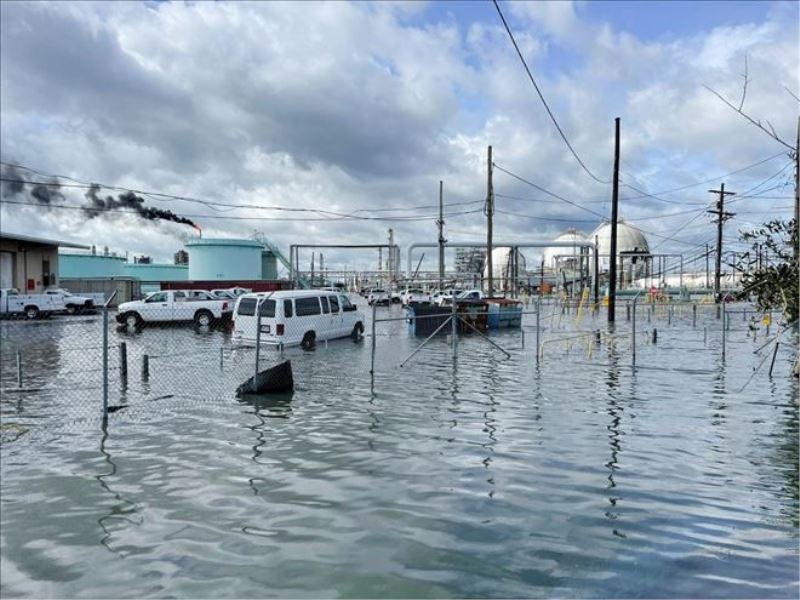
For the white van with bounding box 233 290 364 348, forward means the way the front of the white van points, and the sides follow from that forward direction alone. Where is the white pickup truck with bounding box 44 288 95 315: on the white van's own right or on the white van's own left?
on the white van's own left

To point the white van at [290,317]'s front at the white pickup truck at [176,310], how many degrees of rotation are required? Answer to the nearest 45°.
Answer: approximately 90° to its left

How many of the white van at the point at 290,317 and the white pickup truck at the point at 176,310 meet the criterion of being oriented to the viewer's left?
1

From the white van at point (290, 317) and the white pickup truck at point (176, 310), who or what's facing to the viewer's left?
the white pickup truck

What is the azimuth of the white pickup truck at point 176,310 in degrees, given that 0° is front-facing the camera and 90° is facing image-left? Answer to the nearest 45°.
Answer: approximately 90°

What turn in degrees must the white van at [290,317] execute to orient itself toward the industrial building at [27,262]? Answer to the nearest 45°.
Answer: approximately 90° to its left

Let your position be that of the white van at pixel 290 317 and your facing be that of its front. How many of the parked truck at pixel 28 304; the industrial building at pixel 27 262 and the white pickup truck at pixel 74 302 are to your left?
3

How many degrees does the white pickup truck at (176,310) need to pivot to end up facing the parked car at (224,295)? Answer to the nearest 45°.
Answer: approximately 135° to its right

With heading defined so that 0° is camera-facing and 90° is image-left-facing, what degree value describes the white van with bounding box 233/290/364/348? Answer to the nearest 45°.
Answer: approximately 225°
